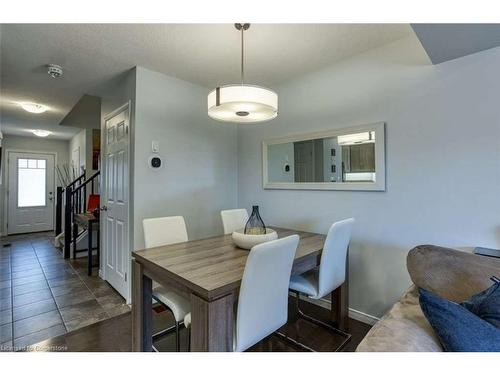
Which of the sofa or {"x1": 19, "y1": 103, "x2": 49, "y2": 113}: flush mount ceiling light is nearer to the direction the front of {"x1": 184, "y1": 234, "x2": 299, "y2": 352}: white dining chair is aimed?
the flush mount ceiling light

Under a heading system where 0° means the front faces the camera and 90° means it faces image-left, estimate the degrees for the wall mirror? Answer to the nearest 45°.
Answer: approximately 45°

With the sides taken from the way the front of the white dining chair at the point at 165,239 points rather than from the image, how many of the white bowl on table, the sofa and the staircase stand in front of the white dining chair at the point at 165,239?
2

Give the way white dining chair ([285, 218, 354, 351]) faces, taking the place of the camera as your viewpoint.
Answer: facing away from the viewer and to the left of the viewer

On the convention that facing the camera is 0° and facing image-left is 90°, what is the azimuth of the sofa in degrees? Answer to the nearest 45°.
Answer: approximately 45°
